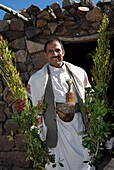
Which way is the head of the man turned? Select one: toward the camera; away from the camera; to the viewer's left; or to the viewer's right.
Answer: toward the camera

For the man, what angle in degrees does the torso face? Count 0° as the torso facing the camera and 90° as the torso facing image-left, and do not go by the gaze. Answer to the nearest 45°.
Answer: approximately 0°
